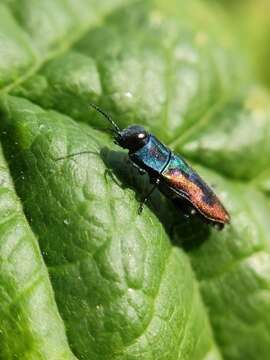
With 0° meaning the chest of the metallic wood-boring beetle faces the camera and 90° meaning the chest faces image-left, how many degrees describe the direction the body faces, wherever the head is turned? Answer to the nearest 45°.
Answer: approximately 135°

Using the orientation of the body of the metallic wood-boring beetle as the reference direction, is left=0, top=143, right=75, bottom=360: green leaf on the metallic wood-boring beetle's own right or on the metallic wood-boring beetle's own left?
on the metallic wood-boring beetle's own left
